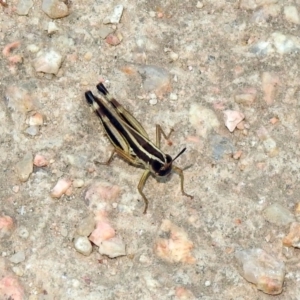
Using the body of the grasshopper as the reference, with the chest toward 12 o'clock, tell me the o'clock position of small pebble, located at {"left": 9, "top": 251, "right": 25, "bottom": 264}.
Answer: The small pebble is roughly at 3 o'clock from the grasshopper.

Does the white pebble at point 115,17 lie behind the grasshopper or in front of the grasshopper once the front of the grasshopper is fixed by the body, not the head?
behind

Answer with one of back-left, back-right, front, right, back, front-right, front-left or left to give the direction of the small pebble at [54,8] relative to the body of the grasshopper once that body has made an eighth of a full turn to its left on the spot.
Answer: back-left

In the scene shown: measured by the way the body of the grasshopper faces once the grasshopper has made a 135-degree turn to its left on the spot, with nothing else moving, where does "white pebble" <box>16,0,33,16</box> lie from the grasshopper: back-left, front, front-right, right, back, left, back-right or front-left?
front-left

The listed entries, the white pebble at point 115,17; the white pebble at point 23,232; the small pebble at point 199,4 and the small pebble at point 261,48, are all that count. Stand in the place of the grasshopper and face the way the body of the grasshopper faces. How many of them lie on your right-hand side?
1

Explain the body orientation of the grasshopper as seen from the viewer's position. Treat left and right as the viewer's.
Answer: facing the viewer and to the right of the viewer

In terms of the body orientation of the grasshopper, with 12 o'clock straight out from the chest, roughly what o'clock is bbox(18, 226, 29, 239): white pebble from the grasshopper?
The white pebble is roughly at 3 o'clock from the grasshopper.

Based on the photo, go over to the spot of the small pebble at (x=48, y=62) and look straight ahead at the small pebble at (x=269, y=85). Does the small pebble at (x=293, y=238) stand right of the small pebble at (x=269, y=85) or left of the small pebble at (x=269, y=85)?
right

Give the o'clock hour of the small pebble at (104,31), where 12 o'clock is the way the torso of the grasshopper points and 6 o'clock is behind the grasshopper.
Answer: The small pebble is roughly at 7 o'clock from the grasshopper.

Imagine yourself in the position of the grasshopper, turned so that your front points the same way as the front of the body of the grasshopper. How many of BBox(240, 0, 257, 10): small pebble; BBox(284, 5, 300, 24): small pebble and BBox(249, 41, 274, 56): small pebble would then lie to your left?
3

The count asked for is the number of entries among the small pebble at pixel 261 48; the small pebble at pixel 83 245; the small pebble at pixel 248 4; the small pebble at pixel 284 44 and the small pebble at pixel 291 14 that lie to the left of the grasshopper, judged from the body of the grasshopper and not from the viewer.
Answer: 4

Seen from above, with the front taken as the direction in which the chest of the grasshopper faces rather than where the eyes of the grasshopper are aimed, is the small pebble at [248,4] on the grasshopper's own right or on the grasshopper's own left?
on the grasshopper's own left

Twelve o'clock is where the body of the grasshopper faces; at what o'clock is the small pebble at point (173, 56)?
The small pebble is roughly at 8 o'clock from the grasshopper.

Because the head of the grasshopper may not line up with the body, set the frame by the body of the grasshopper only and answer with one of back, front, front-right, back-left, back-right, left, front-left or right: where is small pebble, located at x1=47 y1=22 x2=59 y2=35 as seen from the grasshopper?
back

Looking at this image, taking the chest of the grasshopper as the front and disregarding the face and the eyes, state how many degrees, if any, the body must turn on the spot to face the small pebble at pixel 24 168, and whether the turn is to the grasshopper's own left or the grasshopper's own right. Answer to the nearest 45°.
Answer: approximately 135° to the grasshopper's own right
